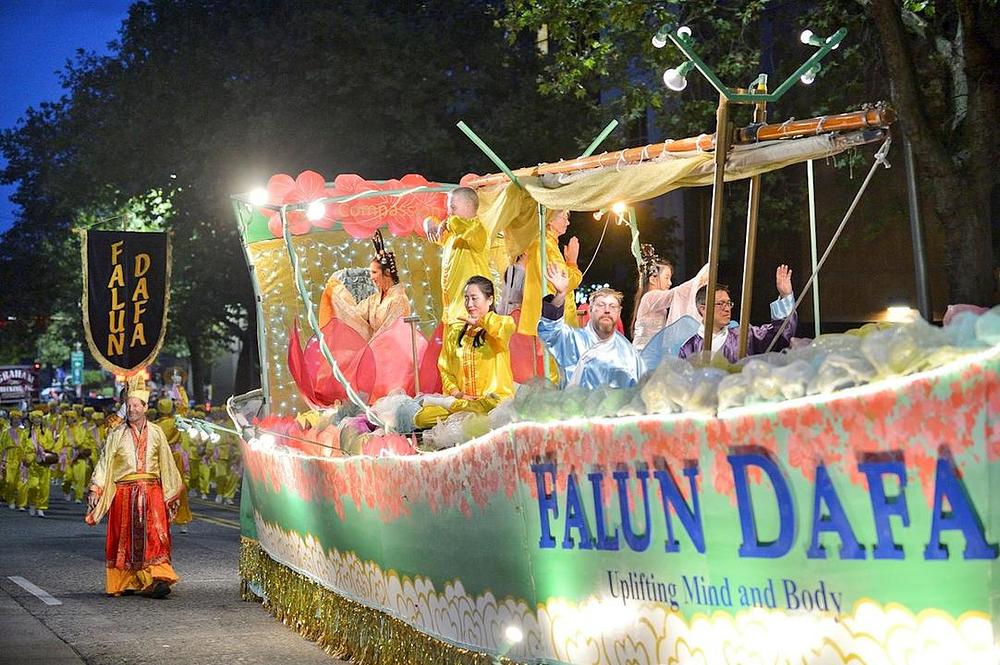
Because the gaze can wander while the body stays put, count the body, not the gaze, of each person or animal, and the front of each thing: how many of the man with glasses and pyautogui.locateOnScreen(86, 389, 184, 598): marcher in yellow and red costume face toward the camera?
2

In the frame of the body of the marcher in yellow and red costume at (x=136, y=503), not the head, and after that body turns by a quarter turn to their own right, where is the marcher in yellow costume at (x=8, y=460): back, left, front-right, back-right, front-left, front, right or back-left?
right

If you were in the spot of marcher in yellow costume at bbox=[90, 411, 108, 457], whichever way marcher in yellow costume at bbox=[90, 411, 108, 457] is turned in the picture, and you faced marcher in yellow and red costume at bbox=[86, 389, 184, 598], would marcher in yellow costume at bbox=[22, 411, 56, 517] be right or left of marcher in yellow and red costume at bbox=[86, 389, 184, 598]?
right

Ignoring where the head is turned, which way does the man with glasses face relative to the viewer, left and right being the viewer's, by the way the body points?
facing the viewer

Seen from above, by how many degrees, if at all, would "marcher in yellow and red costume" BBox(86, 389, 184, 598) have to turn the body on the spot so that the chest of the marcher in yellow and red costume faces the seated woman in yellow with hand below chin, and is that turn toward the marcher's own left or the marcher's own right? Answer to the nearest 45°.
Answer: approximately 45° to the marcher's own left

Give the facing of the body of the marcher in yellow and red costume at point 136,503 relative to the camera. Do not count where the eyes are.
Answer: toward the camera

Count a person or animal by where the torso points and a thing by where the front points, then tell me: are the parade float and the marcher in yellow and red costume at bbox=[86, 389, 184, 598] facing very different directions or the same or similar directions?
same or similar directions

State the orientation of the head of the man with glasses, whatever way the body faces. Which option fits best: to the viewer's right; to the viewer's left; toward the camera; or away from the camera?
toward the camera

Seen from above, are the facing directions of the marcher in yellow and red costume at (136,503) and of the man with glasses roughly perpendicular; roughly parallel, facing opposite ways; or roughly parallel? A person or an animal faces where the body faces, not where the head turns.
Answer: roughly parallel

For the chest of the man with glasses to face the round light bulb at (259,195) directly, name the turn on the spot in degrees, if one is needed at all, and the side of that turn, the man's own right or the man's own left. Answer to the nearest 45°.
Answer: approximately 135° to the man's own right
